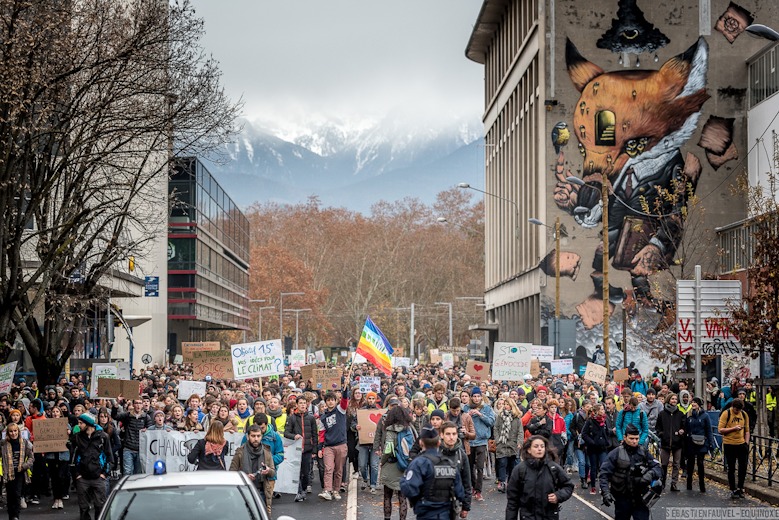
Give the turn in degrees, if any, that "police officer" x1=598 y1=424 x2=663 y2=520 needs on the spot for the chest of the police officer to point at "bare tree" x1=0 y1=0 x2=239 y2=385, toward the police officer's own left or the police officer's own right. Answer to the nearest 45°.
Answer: approximately 135° to the police officer's own right

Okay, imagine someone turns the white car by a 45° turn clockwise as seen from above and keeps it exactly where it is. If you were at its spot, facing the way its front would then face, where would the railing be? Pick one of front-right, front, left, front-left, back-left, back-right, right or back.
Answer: back

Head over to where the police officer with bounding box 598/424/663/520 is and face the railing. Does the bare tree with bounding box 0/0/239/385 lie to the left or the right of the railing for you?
left

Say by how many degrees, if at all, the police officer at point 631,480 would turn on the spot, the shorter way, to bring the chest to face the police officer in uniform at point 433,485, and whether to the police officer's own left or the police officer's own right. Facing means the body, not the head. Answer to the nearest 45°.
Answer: approximately 45° to the police officer's own right

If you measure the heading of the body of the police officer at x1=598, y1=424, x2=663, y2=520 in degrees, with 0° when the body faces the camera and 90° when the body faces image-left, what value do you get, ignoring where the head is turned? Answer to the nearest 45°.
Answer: approximately 0°

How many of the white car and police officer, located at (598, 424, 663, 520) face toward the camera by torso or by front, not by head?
2

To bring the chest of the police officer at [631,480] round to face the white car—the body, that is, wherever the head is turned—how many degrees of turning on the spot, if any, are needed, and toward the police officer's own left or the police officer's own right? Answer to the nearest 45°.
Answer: approximately 45° to the police officer's own right

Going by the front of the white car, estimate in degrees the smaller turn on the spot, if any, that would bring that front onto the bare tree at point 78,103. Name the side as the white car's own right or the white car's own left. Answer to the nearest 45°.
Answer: approximately 180°

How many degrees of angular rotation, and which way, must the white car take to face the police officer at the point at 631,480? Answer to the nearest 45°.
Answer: approximately 135° to its left

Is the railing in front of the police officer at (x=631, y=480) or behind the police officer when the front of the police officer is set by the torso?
behind
